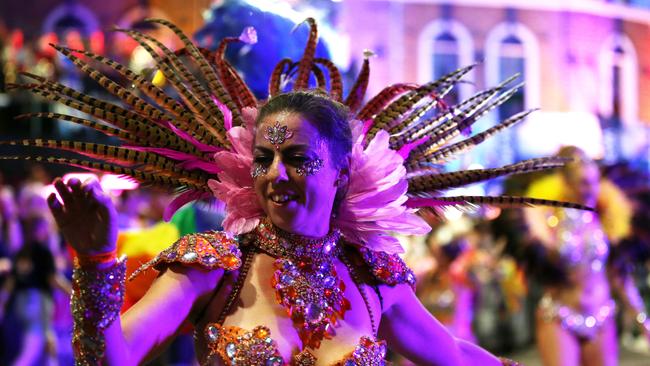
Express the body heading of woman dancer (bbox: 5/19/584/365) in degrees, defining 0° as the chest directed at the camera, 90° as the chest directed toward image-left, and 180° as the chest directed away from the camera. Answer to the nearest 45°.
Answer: approximately 0°

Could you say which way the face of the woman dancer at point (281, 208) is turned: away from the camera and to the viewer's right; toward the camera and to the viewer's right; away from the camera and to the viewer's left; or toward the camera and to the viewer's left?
toward the camera and to the viewer's left

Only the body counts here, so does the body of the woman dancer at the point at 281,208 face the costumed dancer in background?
no
